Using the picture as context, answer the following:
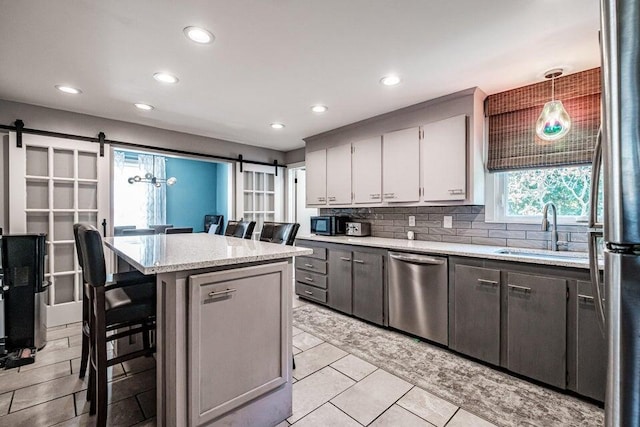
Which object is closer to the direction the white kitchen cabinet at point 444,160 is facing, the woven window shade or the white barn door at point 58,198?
the white barn door

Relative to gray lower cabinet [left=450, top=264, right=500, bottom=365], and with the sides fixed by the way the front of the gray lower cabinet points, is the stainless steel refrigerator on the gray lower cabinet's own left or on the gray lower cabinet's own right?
on the gray lower cabinet's own left

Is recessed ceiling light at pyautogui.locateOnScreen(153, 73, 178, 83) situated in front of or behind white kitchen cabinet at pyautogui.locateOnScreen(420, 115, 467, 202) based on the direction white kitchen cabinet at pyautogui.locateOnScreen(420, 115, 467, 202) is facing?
in front

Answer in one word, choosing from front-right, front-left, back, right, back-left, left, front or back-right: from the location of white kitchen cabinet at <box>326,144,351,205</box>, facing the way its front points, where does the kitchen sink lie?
left

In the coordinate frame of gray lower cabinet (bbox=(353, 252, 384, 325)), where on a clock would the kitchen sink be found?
The kitchen sink is roughly at 8 o'clock from the gray lower cabinet.

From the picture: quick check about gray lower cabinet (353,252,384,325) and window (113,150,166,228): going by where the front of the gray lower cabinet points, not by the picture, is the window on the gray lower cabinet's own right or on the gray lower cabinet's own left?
on the gray lower cabinet's own right

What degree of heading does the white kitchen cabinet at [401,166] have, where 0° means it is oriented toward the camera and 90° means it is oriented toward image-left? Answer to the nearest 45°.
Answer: approximately 45°

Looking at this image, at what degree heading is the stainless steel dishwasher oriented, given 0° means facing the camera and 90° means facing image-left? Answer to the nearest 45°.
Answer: approximately 45°
